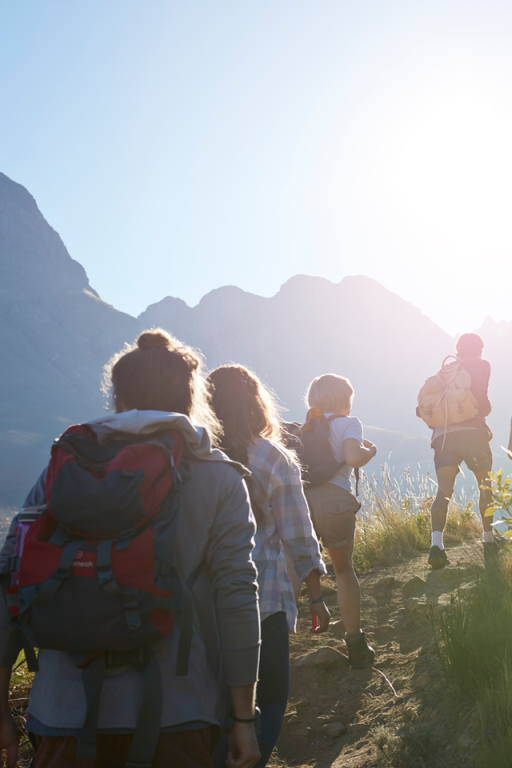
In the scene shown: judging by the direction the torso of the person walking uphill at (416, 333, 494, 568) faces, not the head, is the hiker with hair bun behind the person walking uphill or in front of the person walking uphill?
behind

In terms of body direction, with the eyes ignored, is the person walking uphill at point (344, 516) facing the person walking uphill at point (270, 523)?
no

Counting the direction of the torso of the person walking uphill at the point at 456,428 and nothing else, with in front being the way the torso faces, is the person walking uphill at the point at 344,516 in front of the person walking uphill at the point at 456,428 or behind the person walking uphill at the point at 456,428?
behind

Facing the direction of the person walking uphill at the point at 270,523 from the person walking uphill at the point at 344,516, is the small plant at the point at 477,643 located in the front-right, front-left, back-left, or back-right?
front-left

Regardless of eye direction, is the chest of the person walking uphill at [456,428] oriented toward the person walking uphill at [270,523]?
no

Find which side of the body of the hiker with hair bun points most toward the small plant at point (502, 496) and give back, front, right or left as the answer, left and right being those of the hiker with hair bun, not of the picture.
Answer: front

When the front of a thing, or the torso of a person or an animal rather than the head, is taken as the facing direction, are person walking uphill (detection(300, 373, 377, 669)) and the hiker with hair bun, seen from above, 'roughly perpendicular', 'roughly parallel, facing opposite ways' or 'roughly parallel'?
roughly parallel

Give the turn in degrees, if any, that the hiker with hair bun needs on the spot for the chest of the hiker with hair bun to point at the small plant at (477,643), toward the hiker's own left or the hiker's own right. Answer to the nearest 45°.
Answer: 0° — they already face it

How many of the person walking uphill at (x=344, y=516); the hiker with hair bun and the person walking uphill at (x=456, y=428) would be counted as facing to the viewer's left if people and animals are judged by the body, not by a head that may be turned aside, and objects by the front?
0

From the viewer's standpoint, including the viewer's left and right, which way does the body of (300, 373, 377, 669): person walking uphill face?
facing away from the viewer and to the right of the viewer

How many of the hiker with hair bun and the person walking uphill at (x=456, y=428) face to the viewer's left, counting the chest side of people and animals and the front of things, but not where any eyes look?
0

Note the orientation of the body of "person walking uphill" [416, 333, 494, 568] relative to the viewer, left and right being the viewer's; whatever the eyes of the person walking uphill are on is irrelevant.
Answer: facing away from the viewer and to the right of the viewer

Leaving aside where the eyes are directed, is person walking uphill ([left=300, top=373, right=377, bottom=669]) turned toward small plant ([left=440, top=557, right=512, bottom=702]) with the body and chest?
no

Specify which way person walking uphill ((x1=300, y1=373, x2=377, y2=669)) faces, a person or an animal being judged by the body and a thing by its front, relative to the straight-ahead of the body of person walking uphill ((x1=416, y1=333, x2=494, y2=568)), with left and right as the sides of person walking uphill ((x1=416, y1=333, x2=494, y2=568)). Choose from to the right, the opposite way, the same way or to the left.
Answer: the same way

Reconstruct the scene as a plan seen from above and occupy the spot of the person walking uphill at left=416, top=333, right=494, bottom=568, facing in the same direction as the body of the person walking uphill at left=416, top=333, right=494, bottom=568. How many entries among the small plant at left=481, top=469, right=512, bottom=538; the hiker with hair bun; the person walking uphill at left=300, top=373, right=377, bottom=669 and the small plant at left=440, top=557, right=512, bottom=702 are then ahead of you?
0

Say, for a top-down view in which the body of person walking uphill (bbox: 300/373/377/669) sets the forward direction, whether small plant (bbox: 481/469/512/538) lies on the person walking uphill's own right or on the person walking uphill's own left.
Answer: on the person walking uphill's own right

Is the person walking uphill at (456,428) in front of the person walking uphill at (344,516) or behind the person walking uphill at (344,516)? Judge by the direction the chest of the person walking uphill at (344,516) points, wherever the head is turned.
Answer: in front

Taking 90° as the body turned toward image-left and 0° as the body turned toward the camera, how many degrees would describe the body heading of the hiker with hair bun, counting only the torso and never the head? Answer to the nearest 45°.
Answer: approximately 225°
